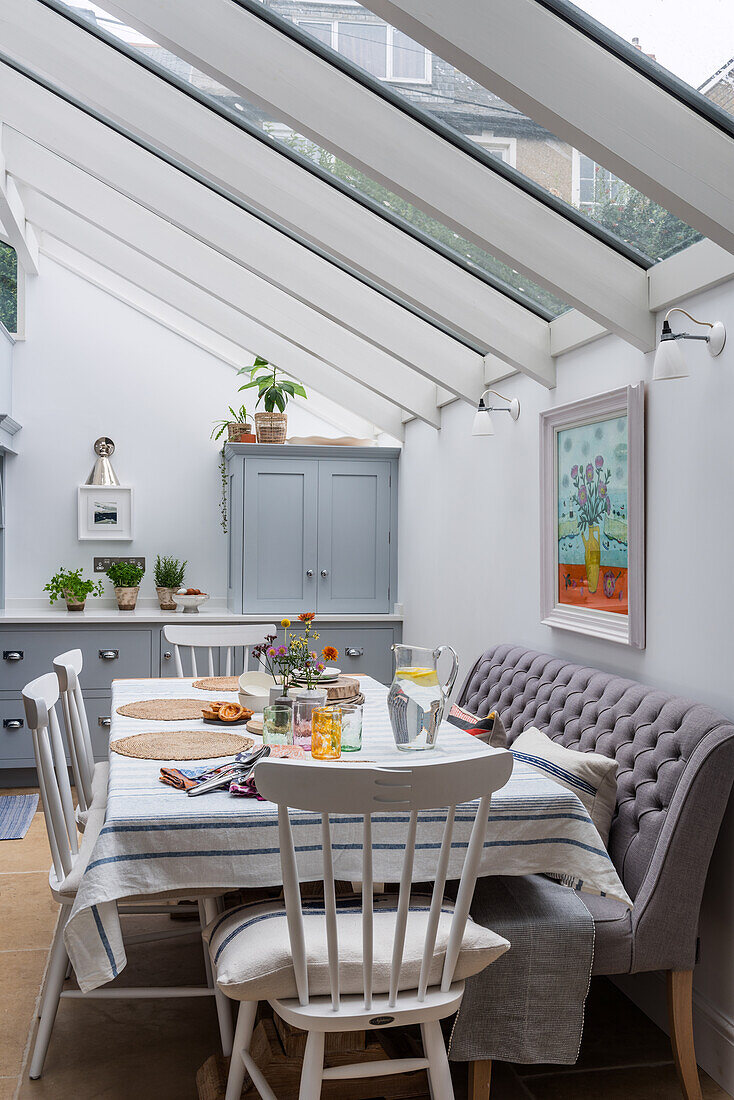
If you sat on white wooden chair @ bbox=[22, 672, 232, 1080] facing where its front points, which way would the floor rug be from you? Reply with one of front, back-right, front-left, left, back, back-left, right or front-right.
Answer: left

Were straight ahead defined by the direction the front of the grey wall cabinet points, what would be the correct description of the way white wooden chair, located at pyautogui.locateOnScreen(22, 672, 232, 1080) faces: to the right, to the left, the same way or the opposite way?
to the left

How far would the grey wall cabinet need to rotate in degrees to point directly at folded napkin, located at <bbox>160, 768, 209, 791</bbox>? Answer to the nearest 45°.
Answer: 0° — it already faces it

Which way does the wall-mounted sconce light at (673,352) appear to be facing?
to the viewer's left

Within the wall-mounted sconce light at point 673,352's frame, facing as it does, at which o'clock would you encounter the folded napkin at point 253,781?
The folded napkin is roughly at 11 o'clock from the wall-mounted sconce light.

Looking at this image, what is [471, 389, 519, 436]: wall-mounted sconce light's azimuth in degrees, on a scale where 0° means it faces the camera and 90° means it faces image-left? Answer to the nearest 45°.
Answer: approximately 90°

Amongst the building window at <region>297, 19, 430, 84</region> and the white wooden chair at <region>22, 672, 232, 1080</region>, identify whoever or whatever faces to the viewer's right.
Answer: the white wooden chair

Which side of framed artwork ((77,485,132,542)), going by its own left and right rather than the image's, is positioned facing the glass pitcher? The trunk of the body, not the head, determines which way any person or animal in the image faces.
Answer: front

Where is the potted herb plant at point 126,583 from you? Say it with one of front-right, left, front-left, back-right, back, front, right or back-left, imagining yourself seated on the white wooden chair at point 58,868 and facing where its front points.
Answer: left

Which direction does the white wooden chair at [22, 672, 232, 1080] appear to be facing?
to the viewer's right
